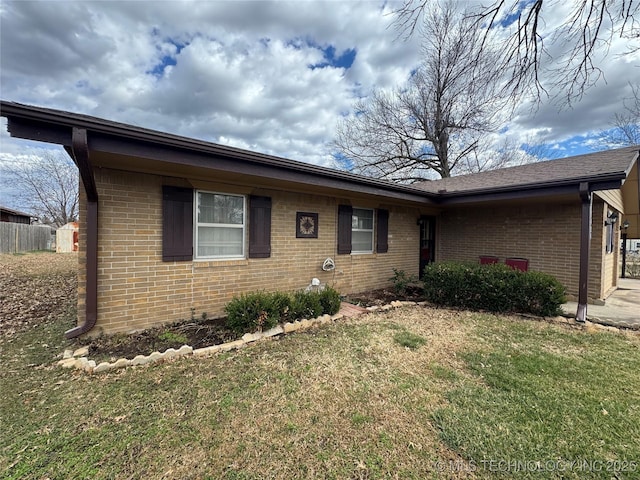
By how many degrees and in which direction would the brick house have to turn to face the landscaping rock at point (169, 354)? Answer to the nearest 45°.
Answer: approximately 45° to its right

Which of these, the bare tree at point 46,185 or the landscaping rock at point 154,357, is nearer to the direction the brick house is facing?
the landscaping rock

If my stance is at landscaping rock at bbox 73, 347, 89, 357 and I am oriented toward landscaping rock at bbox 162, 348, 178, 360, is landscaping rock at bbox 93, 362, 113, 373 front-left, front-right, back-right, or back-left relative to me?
front-right

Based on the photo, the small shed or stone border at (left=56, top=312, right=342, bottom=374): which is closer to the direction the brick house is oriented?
the stone border

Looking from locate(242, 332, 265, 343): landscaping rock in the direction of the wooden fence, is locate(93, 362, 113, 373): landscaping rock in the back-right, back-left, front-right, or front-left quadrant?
front-left

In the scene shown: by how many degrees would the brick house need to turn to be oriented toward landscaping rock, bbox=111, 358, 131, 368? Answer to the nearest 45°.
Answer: approximately 90° to its right

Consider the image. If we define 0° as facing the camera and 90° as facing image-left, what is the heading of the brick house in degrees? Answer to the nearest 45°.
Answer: approximately 315°

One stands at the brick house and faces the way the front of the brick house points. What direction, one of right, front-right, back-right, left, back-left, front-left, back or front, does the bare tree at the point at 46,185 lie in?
back

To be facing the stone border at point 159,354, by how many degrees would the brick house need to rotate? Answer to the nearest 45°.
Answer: approximately 45° to its right

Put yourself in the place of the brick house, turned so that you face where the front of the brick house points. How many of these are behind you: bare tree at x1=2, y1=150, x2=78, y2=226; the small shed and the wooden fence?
3

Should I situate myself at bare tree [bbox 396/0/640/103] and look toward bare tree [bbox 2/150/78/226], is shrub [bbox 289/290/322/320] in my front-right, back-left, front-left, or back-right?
front-left

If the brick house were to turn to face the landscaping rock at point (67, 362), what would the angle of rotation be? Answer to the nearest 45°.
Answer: approximately 90° to its right

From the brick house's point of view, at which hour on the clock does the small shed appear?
The small shed is roughly at 6 o'clock from the brick house.
